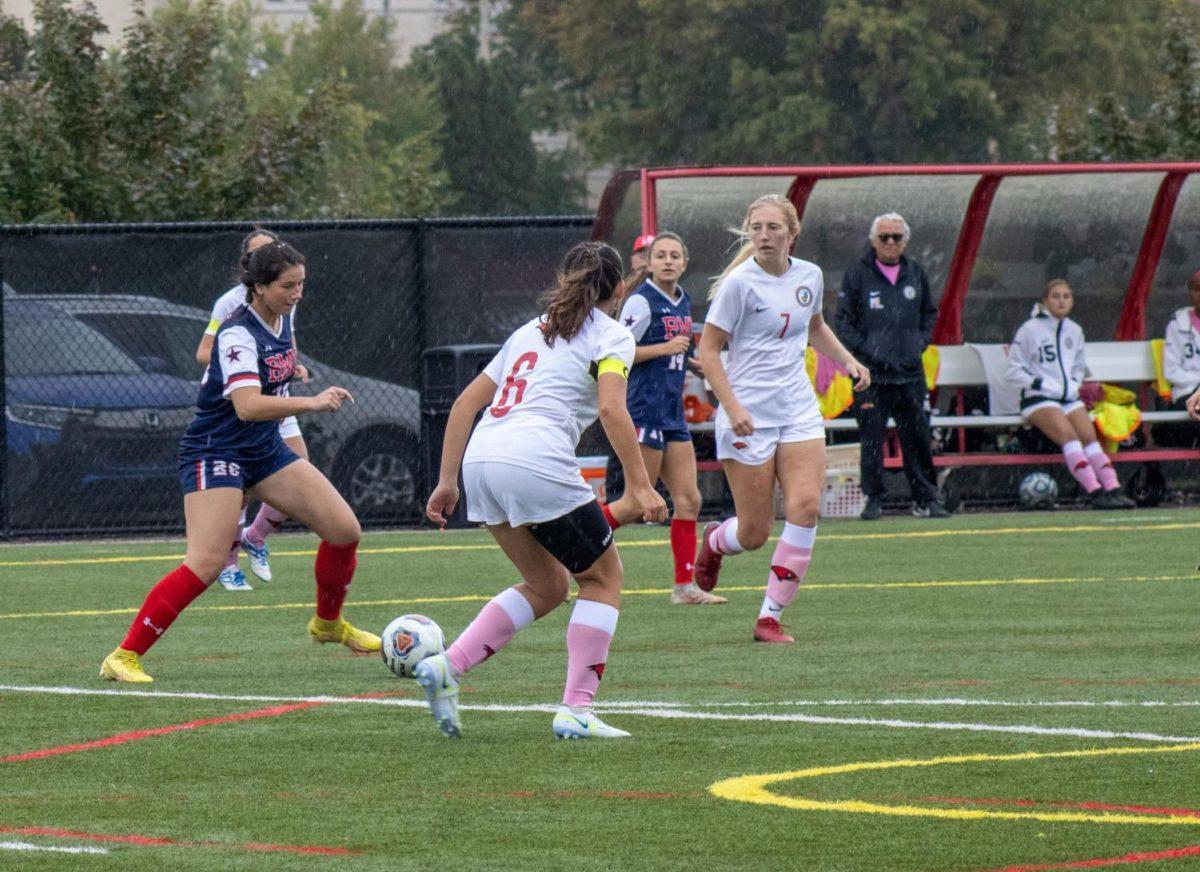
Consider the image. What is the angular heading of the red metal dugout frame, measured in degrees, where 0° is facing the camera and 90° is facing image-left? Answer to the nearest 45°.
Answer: approximately 0°

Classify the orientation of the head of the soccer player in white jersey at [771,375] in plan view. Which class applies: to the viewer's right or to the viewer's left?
to the viewer's left

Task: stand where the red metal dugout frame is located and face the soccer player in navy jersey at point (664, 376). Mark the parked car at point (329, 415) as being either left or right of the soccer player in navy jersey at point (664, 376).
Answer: right

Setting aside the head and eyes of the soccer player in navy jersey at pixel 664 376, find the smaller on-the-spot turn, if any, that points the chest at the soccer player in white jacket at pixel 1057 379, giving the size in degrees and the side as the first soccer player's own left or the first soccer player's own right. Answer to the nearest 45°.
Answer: approximately 90° to the first soccer player's own left

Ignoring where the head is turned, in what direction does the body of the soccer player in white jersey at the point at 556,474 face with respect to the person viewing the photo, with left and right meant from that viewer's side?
facing away from the viewer and to the right of the viewer

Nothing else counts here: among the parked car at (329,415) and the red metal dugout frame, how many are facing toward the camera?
1

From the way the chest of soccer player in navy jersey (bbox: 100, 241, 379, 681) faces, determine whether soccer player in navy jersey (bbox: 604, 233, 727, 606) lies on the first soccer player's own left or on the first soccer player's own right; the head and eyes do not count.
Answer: on the first soccer player's own left

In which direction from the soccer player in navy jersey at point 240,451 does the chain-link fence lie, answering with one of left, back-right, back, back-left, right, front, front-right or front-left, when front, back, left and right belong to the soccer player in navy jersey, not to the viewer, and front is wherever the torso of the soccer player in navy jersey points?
back-left

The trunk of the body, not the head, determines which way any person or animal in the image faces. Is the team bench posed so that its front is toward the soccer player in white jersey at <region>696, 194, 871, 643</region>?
yes
